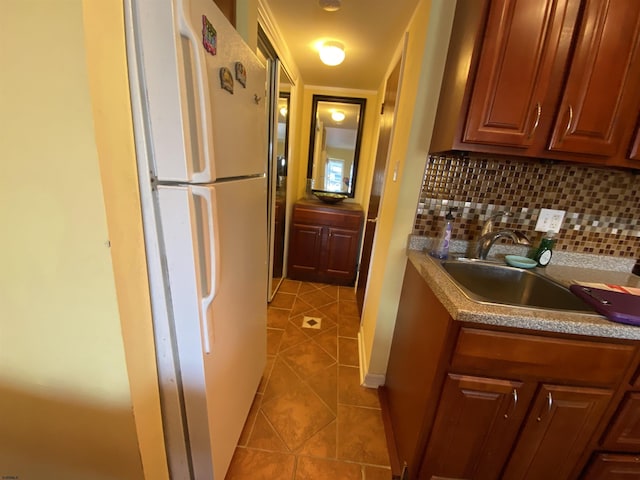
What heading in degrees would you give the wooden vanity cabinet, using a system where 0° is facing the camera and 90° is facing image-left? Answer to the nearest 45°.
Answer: approximately 0°

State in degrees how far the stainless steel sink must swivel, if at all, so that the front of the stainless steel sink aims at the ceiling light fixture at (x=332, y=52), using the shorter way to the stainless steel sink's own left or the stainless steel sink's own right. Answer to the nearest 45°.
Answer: approximately 90° to the stainless steel sink's own right

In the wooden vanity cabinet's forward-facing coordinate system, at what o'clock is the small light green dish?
The small light green dish is roughly at 11 o'clock from the wooden vanity cabinet.

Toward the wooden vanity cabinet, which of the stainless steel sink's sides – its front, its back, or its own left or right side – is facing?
right

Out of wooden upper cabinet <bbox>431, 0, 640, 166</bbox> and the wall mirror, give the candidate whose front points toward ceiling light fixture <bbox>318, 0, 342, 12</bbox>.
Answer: the wall mirror
